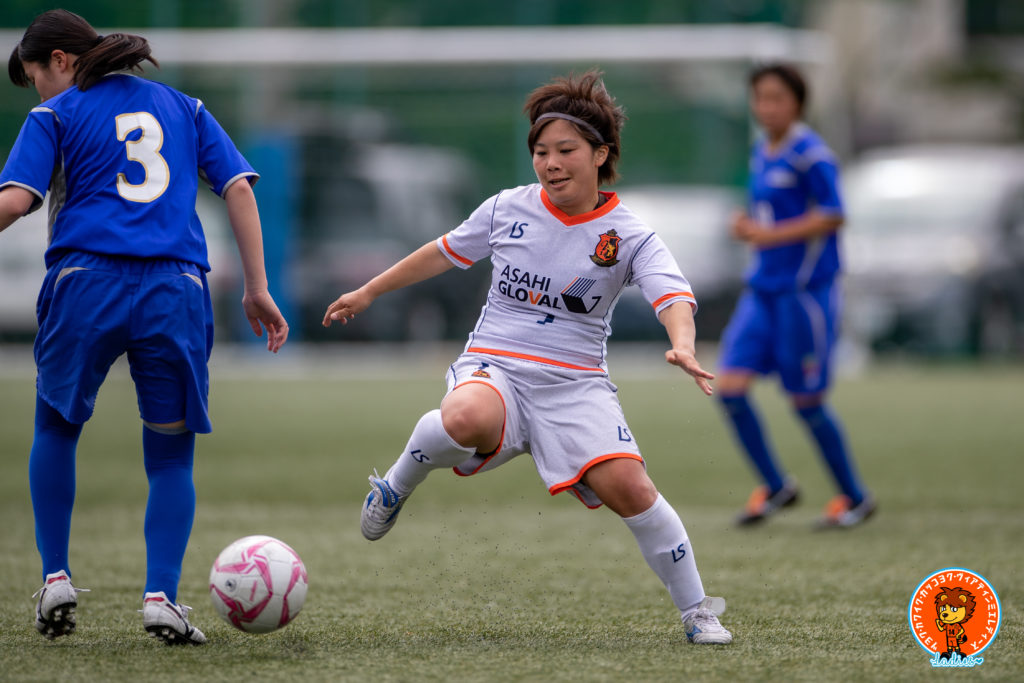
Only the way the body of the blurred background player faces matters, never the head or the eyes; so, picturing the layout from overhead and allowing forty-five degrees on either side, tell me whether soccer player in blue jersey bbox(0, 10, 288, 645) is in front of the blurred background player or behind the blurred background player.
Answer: in front

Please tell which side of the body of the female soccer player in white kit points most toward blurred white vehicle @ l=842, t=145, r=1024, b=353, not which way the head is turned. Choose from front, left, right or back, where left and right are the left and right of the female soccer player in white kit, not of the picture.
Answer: back

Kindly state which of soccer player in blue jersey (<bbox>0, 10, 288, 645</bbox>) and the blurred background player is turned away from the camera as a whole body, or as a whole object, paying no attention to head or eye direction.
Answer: the soccer player in blue jersey

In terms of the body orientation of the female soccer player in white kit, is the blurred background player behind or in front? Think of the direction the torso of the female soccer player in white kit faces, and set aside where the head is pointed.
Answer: behind

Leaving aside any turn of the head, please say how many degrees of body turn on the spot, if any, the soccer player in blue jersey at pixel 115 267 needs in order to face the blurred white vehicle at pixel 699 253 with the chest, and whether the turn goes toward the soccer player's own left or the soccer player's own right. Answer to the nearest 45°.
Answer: approximately 45° to the soccer player's own right

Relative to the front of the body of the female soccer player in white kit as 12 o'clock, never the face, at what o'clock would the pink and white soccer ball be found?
The pink and white soccer ball is roughly at 2 o'clock from the female soccer player in white kit.

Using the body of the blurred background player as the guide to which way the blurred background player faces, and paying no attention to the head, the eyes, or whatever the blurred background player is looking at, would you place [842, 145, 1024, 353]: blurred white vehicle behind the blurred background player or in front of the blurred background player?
behind

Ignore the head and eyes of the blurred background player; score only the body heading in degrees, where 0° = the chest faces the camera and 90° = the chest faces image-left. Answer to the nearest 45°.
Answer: approximately 45°

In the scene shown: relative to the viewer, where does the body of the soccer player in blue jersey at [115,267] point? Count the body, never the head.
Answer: away from the camera

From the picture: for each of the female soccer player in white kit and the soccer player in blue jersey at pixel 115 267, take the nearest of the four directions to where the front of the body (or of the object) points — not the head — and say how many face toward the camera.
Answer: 1

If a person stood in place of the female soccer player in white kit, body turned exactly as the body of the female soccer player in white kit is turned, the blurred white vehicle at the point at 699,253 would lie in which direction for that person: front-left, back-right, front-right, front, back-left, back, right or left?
back

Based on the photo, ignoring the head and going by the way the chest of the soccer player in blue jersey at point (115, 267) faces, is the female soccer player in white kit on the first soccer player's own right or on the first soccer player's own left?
on the first soccer player's own right

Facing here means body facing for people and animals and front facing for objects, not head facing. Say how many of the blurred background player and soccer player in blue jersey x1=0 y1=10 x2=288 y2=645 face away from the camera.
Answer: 1

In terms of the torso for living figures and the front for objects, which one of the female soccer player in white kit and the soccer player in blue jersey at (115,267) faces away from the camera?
the soccer player in blue jersey
